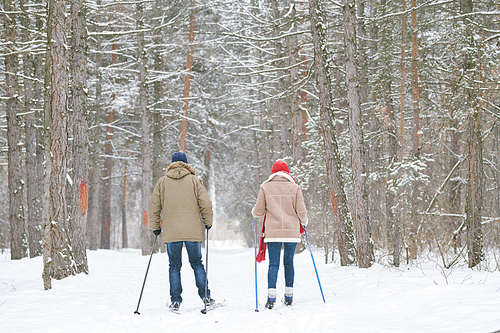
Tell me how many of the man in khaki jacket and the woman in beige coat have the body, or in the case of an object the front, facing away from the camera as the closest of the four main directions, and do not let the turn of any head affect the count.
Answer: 2

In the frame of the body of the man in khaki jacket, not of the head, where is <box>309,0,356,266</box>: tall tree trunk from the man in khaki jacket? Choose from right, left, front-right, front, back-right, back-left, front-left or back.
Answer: front-right

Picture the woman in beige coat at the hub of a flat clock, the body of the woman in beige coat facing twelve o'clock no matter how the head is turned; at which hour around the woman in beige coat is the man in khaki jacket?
The man in khaki jacket is roughly at 9 o'clock from the woman in beige coat.

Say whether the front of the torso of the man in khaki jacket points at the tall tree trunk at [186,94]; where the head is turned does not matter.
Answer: yes

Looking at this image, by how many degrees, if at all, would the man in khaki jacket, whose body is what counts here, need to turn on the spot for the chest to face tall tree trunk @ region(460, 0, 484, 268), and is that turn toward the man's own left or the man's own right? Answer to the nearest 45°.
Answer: approximately 90° to the man's own right

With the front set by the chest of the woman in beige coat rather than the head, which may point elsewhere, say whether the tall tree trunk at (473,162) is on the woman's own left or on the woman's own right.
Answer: on the woman's own right

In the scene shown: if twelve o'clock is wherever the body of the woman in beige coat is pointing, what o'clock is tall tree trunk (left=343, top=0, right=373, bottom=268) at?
The tall tree trunk is roughly at 1 o'clock from the woman in beige coat.

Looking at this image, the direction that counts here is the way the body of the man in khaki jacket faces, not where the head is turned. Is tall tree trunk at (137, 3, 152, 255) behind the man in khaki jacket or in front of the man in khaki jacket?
in front

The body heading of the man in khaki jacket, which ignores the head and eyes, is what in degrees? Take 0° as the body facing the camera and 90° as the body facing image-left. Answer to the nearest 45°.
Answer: approximately 180°

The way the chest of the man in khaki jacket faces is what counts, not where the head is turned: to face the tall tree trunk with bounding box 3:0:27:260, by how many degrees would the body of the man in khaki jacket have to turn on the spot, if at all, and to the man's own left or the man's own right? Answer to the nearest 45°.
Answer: approximately 45° to the man's own left

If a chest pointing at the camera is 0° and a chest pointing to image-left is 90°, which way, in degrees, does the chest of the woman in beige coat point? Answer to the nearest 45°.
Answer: approximately 180°

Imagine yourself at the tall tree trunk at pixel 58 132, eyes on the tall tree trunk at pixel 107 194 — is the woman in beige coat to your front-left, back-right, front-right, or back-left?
back-right

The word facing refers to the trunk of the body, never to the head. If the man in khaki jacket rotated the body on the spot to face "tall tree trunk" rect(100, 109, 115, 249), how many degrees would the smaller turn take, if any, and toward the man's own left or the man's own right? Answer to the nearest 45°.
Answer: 0° — they already face it
